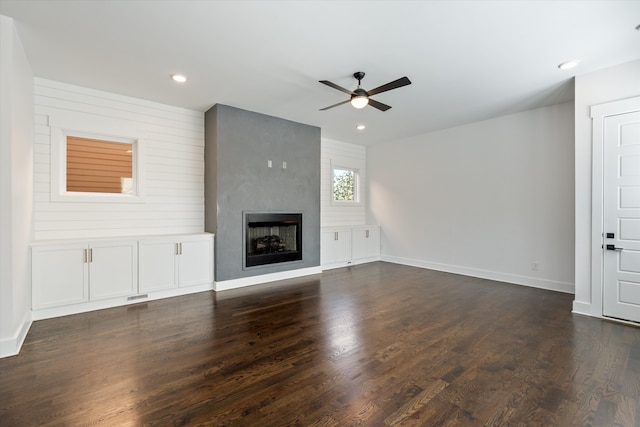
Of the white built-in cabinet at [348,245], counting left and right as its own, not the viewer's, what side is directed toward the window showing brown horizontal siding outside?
right

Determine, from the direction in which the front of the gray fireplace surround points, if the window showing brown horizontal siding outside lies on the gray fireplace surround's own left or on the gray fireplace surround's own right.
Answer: on the gray fireplace surround's own right

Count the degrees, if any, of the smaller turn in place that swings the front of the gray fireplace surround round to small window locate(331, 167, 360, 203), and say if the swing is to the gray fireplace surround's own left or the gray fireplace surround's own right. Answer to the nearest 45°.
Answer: approximately 90° to the gray fireplace surround's own left

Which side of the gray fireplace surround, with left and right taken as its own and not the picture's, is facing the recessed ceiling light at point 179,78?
right

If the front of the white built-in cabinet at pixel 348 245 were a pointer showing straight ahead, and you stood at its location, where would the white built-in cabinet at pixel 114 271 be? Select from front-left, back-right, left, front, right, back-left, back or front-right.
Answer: right

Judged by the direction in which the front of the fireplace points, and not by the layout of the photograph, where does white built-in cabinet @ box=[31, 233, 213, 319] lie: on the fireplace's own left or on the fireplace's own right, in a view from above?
on the fireplace's own right

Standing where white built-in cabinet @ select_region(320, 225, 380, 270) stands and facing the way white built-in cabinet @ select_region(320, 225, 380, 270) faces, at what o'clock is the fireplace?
The fireplace is roughly at 3 o'clock from the white built-in cabinet.

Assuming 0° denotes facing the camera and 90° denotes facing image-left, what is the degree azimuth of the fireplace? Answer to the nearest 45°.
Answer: approximately 315°

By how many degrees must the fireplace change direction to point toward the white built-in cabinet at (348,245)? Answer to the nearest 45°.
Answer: approximately 90° to its left

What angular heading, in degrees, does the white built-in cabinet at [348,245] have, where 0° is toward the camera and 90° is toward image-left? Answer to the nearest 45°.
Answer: approximately 315°

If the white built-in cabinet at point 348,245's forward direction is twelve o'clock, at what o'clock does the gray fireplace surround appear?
The gray fireplace surround is roughly at 3 o'clock from the white built-in cabinet.
